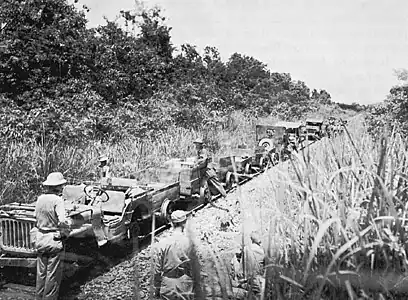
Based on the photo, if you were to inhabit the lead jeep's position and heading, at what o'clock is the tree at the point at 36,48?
The tree is roughly at 4 o'clock from the lead jeep.

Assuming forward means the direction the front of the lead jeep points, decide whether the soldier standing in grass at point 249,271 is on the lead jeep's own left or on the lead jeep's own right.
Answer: on the lead jeep's own left

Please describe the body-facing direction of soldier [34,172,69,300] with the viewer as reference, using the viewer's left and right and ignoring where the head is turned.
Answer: facing away from the viewer and to the right of the viewer

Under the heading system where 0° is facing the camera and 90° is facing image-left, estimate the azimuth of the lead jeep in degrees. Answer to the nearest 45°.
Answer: approximately 45°

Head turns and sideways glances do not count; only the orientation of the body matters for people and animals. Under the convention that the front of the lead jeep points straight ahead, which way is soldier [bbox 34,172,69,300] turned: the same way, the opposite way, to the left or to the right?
the opposite way

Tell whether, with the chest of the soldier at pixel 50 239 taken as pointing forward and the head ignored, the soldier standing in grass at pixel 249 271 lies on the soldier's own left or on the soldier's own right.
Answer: on the soldier's own right
